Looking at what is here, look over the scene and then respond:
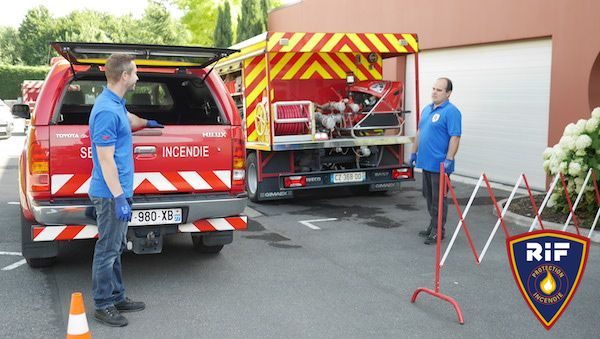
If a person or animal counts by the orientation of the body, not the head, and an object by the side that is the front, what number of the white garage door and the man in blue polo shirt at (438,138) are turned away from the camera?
0

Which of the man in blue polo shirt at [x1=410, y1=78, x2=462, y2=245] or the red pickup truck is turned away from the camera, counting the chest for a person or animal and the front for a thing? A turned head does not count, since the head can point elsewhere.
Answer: the red pickup truck

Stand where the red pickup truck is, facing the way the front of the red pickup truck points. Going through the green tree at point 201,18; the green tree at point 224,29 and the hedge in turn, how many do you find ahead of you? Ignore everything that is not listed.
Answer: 3

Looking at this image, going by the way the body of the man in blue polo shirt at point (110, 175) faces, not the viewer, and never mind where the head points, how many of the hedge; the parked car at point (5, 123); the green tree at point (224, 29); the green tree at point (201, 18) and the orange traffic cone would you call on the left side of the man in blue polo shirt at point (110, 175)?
4

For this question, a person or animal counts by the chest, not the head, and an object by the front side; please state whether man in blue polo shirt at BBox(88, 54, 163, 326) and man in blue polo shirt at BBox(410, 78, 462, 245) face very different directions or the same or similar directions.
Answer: very different directions

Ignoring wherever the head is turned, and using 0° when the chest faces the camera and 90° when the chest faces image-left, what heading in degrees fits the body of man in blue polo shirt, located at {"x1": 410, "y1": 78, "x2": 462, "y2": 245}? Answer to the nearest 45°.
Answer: approximately 45°

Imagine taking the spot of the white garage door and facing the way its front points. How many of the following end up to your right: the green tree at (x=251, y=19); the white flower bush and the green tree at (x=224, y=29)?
2

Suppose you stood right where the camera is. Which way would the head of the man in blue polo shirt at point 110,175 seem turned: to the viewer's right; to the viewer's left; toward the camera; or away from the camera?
to the viewer's right

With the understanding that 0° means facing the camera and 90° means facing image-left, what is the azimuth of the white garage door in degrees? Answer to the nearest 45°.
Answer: approximately 45°

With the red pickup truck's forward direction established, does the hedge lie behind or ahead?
ahead

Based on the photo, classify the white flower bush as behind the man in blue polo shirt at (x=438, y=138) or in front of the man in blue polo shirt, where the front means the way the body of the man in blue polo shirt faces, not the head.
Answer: behind

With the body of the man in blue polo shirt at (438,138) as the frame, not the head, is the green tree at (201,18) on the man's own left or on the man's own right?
on the man's own right

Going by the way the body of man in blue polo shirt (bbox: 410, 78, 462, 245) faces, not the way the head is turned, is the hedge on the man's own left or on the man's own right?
on the man's own right

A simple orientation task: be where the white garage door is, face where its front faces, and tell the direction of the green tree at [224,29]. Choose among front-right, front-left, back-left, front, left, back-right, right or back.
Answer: right

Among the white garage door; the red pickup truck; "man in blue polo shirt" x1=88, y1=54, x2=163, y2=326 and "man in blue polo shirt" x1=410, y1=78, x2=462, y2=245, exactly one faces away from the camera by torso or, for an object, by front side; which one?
the red pickup truck

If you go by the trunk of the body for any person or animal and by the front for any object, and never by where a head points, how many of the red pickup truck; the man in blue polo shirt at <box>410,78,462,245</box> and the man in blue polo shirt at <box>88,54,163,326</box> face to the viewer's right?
1

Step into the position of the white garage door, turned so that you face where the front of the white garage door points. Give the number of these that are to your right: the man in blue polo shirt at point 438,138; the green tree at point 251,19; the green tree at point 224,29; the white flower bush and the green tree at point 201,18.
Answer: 3

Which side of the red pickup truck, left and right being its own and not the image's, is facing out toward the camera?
back
